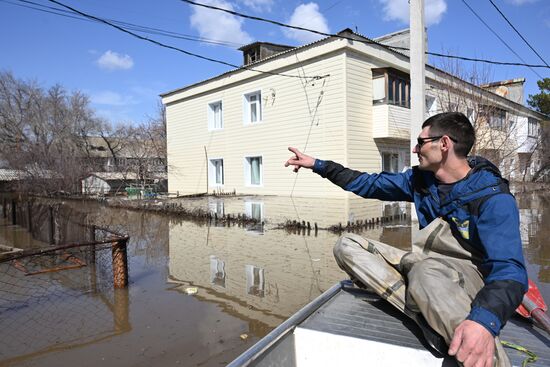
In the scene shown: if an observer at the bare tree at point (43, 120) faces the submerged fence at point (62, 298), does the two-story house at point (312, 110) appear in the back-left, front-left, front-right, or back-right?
front-left

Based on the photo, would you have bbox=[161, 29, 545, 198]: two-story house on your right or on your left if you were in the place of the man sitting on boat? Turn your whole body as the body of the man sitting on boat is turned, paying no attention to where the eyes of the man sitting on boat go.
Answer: on your right

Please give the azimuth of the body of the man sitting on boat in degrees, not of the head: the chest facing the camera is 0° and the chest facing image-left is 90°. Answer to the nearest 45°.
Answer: approximately 45°

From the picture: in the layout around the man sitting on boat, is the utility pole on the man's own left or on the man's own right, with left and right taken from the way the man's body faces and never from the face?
on the man's own right

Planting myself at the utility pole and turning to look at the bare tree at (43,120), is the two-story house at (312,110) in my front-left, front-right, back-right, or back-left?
front-right

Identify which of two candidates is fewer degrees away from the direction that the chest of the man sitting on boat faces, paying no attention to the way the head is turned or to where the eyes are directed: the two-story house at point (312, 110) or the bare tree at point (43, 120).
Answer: the bare tree

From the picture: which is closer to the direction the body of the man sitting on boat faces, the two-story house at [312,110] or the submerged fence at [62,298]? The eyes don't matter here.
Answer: the submerged fence

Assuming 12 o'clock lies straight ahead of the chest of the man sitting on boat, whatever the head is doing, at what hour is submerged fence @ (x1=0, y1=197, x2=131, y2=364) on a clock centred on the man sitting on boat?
The submerged fence is roughly at 2 o'clock from the man sitting on boat.

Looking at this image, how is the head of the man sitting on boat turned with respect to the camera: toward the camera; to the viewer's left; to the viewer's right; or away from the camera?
to the viewer's left

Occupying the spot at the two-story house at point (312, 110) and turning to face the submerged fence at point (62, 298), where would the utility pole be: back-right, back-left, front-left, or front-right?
front-left

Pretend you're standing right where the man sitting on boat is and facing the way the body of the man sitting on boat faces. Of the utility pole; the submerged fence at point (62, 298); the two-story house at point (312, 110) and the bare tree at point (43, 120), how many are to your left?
0

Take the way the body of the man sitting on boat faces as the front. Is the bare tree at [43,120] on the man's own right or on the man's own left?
on the man's own right
